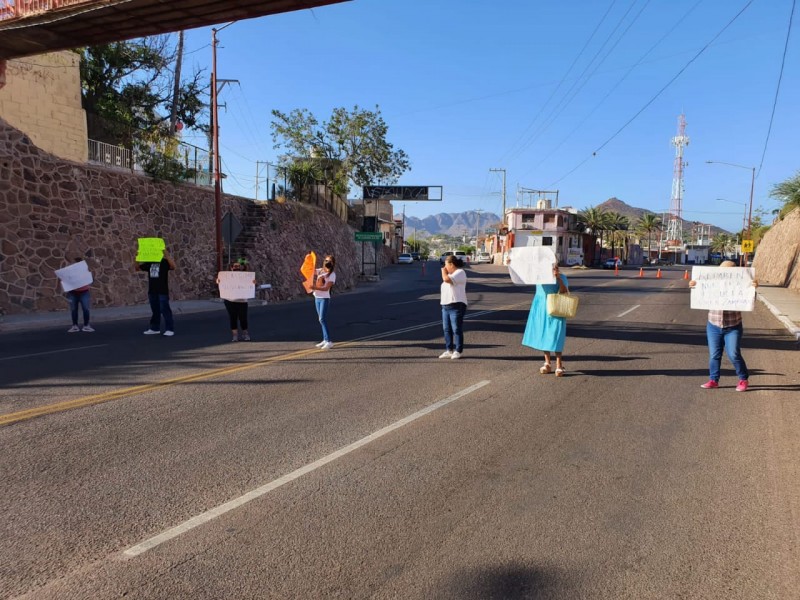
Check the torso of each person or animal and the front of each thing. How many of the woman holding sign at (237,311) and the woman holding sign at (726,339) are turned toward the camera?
2

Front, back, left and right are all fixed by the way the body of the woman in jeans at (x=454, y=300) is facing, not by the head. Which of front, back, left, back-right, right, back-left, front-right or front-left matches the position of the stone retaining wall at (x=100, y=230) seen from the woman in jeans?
right

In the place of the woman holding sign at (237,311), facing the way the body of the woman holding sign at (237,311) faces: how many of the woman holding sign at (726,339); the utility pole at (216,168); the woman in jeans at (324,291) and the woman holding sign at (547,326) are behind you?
1

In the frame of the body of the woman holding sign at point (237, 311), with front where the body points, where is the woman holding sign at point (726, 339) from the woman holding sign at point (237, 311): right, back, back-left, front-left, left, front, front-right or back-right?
front-left

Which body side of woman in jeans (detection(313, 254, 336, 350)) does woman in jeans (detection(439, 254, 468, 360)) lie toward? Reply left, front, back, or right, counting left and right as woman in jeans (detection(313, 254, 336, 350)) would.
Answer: left

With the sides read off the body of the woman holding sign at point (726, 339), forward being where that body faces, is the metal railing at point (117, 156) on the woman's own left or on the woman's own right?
on the woman's own right

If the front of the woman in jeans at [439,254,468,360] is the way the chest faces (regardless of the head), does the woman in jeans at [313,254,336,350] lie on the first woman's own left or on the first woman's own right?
on the first woman's own right

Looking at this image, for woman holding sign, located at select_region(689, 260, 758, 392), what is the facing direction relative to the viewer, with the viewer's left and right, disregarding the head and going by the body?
facing the viewer

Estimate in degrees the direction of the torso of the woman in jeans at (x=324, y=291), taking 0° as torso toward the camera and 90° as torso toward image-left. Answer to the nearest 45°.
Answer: approximately 45°

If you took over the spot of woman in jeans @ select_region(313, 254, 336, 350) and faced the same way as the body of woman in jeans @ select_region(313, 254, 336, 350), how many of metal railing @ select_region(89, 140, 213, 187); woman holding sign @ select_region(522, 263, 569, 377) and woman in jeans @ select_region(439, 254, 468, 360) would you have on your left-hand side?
2

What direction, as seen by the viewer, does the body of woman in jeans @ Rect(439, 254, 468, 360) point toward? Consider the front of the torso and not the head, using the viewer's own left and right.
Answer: facing the viewer and to the left of the viewer
